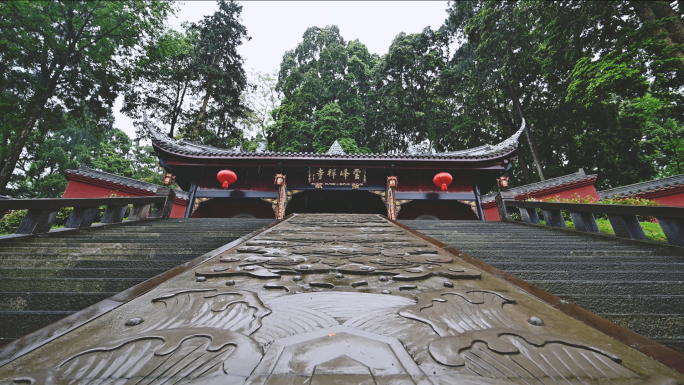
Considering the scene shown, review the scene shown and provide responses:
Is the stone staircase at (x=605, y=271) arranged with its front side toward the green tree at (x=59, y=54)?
no

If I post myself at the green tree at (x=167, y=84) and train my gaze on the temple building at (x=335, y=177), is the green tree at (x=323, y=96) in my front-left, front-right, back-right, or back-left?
front-left

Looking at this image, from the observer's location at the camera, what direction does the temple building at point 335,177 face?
facing the viewer

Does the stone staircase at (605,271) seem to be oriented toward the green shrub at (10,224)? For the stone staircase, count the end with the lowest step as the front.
no

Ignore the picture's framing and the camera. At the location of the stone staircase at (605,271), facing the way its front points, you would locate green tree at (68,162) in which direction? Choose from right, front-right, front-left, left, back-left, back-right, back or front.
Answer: right

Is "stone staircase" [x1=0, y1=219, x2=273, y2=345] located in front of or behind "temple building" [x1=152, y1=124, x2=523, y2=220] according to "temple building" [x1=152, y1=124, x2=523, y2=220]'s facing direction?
in front

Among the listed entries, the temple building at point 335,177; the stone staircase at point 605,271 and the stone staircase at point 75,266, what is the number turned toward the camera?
3

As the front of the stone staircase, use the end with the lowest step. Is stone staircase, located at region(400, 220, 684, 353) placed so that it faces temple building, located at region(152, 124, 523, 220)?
no

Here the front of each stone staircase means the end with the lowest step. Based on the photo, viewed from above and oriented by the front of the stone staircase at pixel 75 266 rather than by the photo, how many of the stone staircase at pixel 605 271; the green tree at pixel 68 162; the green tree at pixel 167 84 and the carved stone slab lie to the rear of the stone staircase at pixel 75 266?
2

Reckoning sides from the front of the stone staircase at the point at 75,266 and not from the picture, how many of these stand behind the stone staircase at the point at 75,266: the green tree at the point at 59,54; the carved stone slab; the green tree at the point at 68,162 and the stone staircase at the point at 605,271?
2

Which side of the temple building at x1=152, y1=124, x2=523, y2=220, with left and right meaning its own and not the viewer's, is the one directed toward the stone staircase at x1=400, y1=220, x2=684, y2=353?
front

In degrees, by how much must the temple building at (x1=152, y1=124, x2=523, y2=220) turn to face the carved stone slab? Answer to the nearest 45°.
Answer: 0° — it already faces it

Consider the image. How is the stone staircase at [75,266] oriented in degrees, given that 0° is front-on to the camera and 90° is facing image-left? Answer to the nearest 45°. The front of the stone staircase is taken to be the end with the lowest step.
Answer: approximately 0°

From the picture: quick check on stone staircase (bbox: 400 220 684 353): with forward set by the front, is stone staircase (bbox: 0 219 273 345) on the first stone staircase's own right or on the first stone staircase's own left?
on the first stone staircase's own right

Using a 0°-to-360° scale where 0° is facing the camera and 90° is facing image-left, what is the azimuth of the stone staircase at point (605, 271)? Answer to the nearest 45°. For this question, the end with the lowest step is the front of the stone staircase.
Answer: approximately 0°

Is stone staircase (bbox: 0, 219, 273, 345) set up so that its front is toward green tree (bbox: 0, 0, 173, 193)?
no
